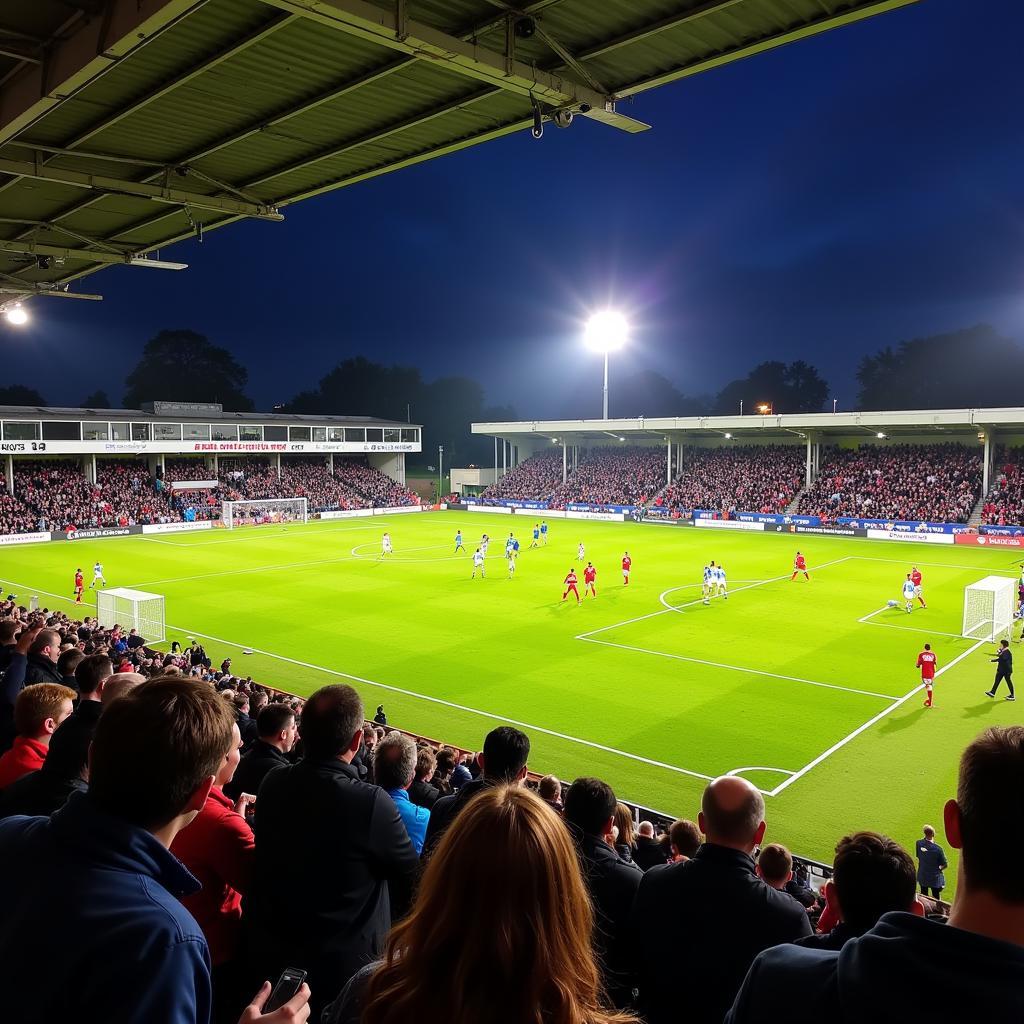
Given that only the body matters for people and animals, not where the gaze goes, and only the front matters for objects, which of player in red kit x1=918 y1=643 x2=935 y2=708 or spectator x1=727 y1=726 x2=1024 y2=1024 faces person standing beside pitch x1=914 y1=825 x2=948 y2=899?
spectator x1=727 y1=726 x2=1024 y2=1024

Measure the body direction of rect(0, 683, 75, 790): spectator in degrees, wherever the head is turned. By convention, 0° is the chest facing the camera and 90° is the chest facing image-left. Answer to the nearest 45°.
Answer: approximately 225°

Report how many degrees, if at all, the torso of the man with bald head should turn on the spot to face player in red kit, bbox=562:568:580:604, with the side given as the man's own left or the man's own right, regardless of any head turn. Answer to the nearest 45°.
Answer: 0° — they already face them

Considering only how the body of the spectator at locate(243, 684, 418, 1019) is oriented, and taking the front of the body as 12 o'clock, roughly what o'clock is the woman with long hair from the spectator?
The woman with long hair is roughly at 4 o'clock from the spectator.

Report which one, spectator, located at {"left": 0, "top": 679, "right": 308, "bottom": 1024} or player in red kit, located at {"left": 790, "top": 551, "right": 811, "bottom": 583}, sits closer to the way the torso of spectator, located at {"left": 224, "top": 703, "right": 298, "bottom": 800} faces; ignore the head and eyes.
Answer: the player in red kit

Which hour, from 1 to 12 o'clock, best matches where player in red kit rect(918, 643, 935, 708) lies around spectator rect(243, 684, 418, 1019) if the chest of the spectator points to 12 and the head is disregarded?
The player in red kit is roughly at 12 o'clock from the spectator.

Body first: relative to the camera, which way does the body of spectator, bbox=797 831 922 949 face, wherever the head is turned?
away from the camera

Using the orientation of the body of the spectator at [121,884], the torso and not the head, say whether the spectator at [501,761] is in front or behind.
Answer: in front

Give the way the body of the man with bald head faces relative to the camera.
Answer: away from the camera

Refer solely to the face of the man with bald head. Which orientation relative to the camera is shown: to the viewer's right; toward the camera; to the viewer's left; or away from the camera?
away from the camera

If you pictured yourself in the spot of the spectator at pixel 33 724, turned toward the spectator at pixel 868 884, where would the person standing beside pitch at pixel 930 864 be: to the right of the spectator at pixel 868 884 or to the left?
left

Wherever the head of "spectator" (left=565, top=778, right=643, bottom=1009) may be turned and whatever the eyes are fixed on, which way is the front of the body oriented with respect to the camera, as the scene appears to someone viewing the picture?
away from the camera
